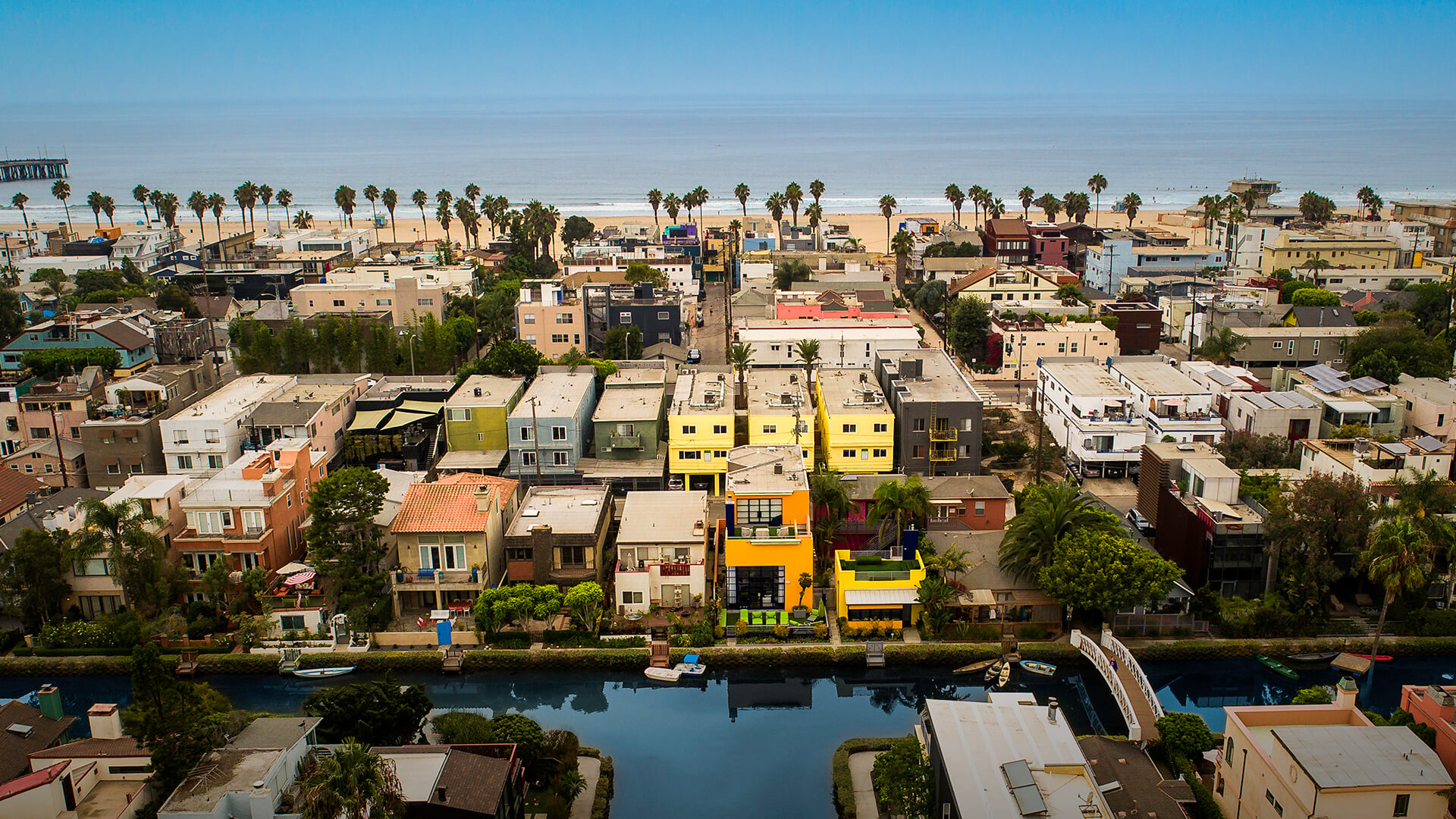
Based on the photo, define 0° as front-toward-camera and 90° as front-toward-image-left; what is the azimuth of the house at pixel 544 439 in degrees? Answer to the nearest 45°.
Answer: approximately 0°

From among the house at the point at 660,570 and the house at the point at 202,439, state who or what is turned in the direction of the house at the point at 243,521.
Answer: the house at the point at 202,439

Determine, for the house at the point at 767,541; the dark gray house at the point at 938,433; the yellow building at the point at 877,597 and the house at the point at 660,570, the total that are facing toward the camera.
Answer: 4

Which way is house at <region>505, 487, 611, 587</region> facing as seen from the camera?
toward the camera

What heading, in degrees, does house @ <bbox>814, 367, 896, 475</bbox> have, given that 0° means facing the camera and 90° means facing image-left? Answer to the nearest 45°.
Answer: approximately 0°

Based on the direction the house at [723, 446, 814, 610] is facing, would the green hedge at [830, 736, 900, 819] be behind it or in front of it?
in front

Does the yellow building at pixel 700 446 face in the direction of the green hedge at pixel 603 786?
yes

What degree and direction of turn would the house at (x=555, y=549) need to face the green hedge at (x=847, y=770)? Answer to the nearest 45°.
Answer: approximately 45° to its left

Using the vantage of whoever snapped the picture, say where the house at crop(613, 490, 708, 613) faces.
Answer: facing the viewer

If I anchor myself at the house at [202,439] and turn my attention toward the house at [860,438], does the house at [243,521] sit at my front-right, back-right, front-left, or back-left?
front-right

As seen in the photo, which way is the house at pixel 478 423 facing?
toward the camera

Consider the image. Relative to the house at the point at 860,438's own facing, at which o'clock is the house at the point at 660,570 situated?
the house at the point at 660,570 is roughly at 1 o'clock from the house at the point at 860,438.

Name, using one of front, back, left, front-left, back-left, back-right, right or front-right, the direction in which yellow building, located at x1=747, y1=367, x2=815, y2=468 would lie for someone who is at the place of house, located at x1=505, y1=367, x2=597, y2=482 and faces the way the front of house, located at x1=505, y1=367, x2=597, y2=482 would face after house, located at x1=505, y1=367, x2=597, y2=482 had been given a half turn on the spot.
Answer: right

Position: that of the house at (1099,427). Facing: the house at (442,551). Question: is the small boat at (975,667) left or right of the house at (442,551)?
left

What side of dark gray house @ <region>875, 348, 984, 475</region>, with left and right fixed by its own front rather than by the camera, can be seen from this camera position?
front

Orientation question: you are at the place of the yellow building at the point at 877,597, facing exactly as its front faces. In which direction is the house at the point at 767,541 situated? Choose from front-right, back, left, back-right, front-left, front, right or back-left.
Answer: right
